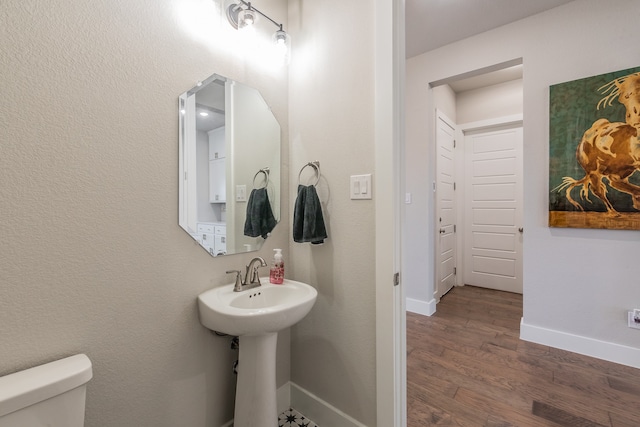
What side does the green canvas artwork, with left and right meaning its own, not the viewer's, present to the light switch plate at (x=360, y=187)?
front

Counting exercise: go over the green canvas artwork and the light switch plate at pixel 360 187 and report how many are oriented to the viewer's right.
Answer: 0

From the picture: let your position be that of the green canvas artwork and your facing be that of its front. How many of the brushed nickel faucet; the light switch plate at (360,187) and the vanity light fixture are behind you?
0

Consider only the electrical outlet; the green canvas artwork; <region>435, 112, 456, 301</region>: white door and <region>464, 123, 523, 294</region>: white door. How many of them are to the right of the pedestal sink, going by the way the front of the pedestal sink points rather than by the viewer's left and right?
0

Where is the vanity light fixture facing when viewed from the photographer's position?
facing the viewer and to the right of the viewer

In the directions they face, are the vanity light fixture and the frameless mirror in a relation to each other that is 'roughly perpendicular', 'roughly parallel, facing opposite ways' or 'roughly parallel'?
roughly parallel

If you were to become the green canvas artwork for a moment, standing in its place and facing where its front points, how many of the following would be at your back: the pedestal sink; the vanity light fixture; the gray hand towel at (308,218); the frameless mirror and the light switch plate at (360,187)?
0

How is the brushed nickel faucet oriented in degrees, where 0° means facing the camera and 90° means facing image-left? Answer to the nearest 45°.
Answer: approximately 315°

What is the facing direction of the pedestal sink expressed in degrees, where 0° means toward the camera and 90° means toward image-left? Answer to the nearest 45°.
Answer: approximately 315°

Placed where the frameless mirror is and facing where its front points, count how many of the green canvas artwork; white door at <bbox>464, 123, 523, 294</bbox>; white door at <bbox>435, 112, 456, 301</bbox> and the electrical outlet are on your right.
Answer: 0

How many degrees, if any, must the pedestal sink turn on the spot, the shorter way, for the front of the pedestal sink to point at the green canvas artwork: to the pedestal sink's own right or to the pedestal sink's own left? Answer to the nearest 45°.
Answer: approximately 45° to the pedestal sink's own left

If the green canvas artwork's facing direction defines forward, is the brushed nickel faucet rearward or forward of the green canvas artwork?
forward

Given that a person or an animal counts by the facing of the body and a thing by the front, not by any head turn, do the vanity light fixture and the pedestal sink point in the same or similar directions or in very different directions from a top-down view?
same or similar directions

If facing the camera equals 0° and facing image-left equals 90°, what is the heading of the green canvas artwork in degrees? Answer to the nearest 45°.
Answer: approximately 45°

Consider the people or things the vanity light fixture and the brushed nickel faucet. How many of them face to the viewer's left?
0

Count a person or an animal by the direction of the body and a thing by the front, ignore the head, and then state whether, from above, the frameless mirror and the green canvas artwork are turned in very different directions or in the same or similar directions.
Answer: very different directions

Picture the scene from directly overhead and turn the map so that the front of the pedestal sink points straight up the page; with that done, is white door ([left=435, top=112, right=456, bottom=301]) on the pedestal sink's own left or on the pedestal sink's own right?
on the pedestal sink's own left

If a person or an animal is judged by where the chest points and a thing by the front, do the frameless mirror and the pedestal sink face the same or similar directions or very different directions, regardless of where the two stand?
same or similar directions

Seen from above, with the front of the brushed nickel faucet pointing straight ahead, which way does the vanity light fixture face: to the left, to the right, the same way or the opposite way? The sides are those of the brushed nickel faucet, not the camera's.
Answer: the same way

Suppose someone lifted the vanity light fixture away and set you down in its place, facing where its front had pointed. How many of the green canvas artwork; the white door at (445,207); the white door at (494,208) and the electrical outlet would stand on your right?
0
